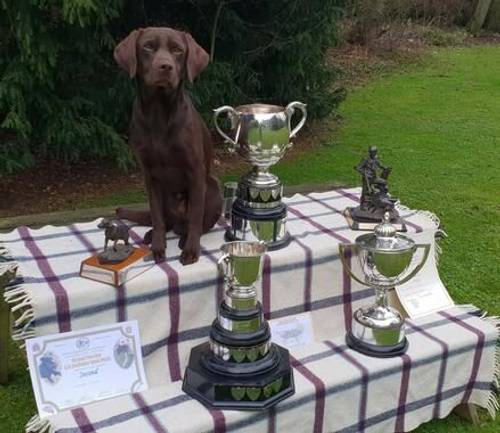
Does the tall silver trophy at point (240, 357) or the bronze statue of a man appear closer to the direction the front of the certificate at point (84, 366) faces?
the tall silver trophy

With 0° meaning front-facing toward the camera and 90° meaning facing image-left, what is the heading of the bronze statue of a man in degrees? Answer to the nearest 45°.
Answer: approximately 0°

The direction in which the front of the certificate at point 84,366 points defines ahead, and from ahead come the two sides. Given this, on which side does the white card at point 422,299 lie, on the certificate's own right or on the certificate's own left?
on the certificate's own left

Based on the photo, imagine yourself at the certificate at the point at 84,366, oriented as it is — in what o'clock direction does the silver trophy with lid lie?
The silver trophy with lid is roughly at 9 o'clock from the certificate.

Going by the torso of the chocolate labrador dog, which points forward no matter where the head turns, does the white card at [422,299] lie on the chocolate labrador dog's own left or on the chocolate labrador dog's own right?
on the chocolate labrador dog's own left

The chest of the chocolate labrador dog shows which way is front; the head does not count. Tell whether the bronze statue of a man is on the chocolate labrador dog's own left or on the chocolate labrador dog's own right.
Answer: on the chocolate labrador dog's own left

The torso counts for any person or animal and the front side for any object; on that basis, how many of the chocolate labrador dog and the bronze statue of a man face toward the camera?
2

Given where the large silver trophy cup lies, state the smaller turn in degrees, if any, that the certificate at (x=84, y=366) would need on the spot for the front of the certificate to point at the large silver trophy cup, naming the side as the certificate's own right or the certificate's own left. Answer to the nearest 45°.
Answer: approximately 135° to the certificate's own left
